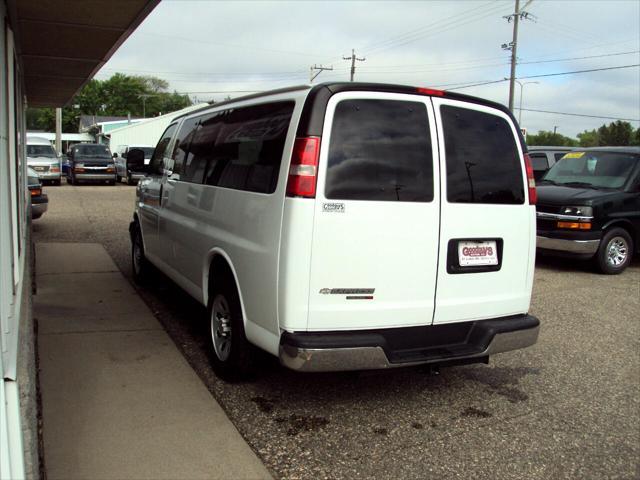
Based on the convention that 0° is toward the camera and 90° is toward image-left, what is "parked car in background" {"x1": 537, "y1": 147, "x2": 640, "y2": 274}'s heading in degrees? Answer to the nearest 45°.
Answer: approximately 45°

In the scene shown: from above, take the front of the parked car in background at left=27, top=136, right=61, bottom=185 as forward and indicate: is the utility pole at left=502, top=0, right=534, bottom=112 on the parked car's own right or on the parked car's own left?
on the parked car's own left

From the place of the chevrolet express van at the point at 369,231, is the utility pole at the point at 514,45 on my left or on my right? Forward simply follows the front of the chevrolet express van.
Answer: on my right

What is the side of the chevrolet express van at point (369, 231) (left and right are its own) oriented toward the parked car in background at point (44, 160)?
front

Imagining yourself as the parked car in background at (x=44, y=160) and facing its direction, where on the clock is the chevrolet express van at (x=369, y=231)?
The chevrolet express van is roughly at 12 o'clock from the parked car in background.

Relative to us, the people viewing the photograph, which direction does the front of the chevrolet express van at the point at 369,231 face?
facing away from the viewer and to the left of the viewer

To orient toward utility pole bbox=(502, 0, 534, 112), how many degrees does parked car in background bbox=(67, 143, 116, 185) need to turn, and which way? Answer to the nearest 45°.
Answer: approximately 90° to its left

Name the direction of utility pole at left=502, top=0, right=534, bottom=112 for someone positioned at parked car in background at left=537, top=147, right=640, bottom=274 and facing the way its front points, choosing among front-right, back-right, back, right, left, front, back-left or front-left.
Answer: back-right

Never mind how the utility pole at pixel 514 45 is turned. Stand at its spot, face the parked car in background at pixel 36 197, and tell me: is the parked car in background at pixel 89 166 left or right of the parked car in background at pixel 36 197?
right

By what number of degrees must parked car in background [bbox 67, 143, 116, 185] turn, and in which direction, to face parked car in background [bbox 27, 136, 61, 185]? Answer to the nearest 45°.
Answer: approximately 45° to its right

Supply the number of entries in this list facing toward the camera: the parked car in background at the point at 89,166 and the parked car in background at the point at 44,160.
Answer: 2

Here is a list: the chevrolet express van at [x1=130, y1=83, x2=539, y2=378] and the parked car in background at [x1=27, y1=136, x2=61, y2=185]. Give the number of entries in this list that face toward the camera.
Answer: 1
